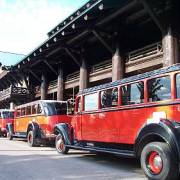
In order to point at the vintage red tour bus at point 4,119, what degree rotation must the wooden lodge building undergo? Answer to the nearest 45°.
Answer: approximately 90° to its right

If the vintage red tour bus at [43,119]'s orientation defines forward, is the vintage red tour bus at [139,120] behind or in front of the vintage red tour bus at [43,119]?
behind

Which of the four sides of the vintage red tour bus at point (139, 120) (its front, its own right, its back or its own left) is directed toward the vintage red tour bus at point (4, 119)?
front

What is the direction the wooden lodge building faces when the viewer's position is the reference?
facing the viewer and to the left of the viewer

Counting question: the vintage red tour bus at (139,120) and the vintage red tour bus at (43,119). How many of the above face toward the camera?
0

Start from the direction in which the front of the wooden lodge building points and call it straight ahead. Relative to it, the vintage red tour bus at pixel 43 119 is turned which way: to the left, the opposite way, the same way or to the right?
to the right
